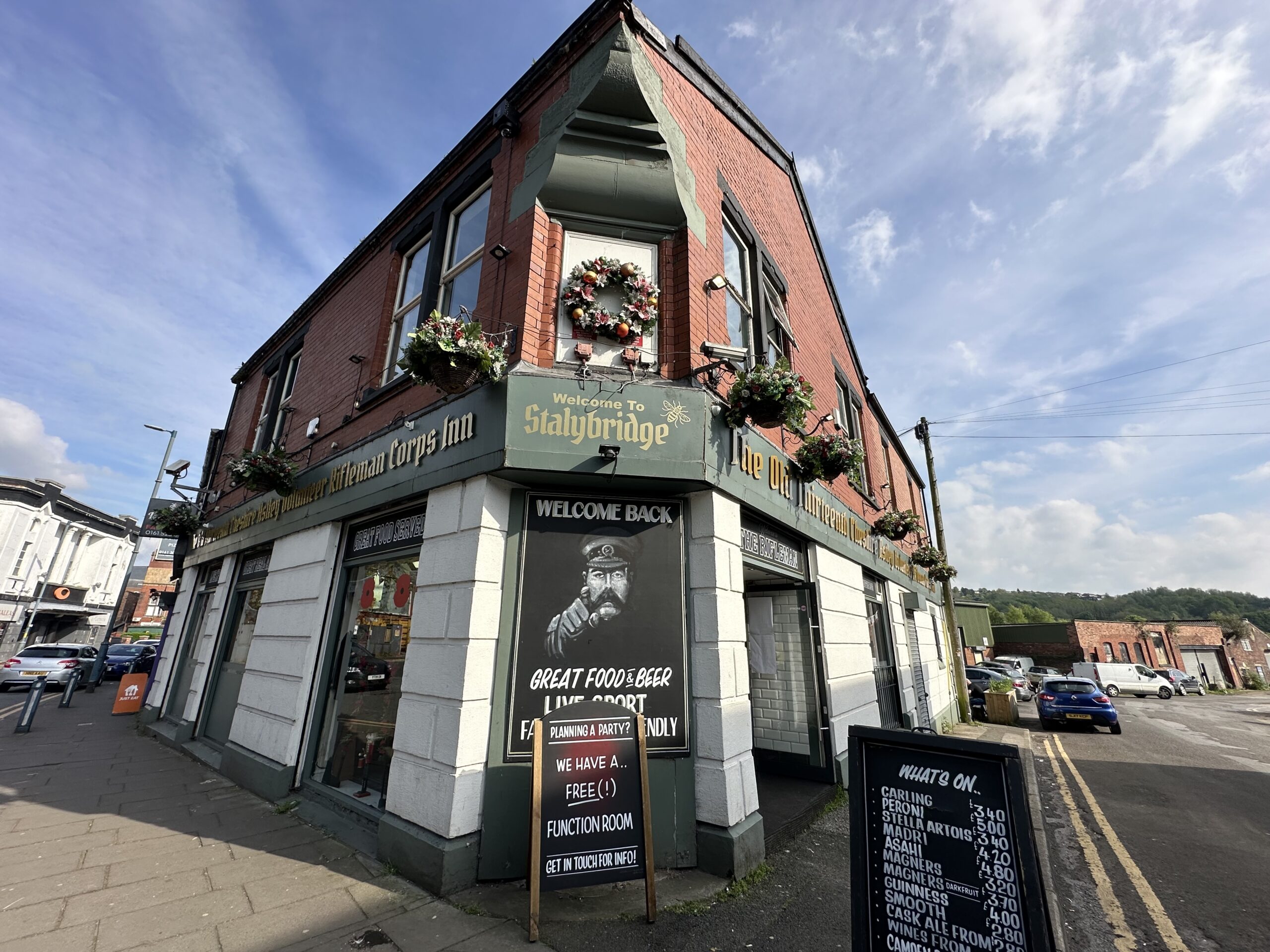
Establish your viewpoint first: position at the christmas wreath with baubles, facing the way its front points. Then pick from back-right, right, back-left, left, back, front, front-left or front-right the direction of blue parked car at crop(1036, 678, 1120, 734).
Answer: back-left

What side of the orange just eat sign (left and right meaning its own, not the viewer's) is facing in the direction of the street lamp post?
back

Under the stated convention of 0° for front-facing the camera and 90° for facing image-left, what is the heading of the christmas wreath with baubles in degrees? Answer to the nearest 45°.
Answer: approximately 0°

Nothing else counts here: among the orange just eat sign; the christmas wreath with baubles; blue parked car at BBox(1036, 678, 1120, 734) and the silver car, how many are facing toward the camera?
2

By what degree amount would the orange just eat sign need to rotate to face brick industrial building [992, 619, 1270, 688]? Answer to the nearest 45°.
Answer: approximately 90° to its left
